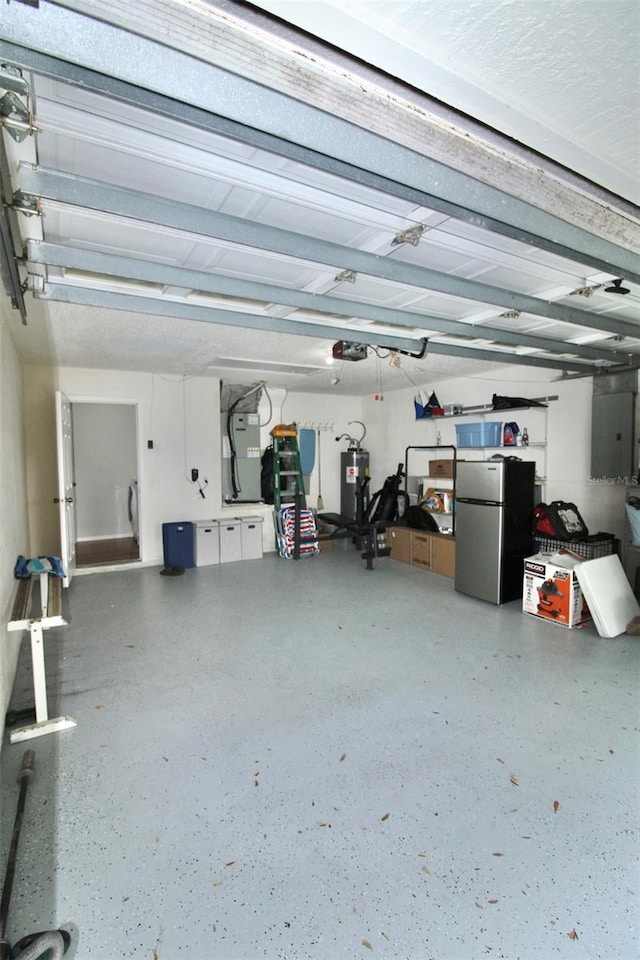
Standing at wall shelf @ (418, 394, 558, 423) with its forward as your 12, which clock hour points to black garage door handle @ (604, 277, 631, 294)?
The black garage door handle is roughly at 10 o'clock from the wall shelf.

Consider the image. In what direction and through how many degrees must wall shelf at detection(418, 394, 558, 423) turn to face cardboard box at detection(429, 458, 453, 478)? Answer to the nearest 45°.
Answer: approximately 90° to its right

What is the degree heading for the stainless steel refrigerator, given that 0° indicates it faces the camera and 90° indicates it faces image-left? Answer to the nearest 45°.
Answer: approximately 45°

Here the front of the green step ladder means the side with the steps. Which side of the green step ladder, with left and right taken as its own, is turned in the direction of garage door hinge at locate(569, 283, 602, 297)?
front

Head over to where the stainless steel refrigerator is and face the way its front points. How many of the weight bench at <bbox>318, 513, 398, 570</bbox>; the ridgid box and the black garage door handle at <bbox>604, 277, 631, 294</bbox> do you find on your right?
1

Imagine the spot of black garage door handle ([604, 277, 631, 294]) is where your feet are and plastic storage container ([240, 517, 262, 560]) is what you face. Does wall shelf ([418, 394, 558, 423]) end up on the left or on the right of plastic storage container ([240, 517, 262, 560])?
right
